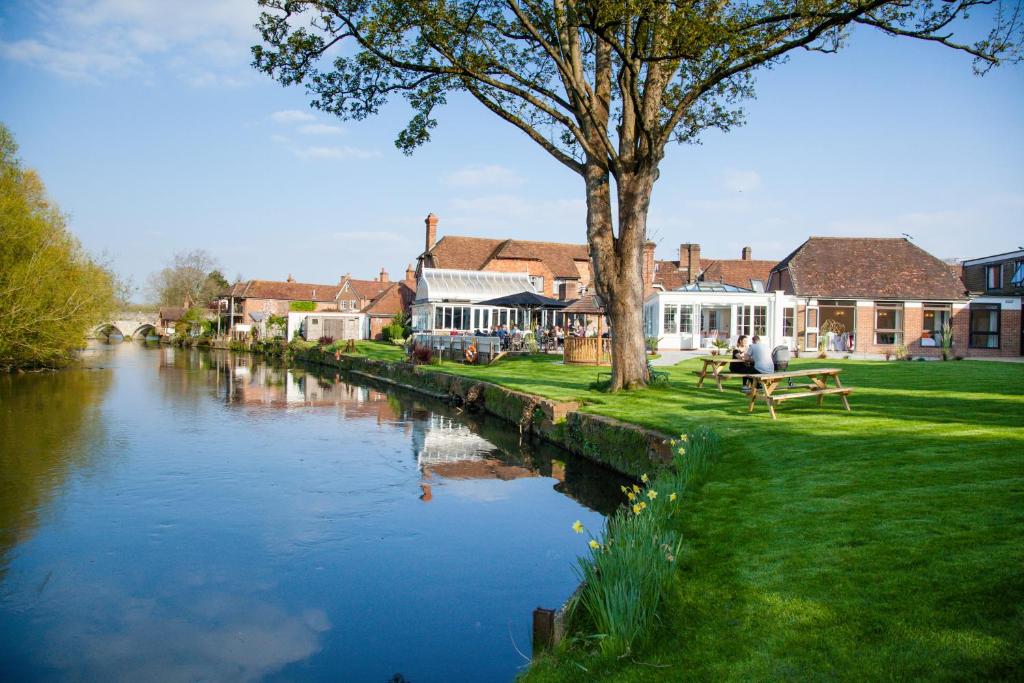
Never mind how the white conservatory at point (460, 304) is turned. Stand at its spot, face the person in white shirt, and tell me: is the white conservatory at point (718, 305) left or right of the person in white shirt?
left

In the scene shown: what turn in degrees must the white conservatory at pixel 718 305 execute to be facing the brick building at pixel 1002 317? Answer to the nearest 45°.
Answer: approximately 90° to its left

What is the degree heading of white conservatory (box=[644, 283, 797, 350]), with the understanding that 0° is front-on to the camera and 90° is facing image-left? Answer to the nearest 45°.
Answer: approximately 0°

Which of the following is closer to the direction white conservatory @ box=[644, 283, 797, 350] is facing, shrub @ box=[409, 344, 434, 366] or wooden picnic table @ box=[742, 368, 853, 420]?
the wooden picnic table

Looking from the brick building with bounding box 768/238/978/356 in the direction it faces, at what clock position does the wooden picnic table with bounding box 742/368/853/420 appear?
The wooden picnic table is roughly at 12 o'clock from the brick building.

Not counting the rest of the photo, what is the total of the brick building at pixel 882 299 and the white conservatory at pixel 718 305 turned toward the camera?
2

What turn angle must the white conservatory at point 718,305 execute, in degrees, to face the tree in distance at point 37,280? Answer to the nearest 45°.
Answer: approximately 90° to its right

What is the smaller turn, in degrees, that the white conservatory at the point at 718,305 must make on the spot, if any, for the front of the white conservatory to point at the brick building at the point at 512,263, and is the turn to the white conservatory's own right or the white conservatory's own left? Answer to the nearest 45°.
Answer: approximately 135° to the white conservatory's own right

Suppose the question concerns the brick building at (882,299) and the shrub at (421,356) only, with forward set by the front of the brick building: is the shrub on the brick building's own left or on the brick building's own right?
on the brick building's own right
